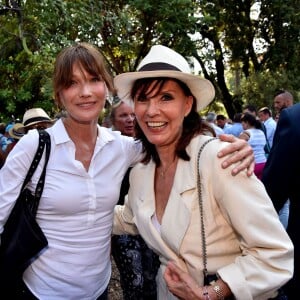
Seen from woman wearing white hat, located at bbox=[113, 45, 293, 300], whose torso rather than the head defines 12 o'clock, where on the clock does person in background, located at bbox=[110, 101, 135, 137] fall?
The person in background is roughly at 4 o'clock from the woman wearing white hat.

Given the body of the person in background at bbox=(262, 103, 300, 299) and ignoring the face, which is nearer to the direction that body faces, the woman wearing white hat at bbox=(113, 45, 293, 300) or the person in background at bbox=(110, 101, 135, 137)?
the person in background

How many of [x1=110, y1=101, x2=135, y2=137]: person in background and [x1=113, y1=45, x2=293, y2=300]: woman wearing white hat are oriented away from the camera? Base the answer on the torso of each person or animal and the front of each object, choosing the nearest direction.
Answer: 0

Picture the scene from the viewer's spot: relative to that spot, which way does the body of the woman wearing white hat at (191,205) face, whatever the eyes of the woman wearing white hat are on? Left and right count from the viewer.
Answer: facing the viewer and to the left of the viewer

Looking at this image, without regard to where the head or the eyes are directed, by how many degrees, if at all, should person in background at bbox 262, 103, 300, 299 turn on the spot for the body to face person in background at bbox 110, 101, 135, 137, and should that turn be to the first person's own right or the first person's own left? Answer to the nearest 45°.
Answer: approximately 45° to the first person's own left

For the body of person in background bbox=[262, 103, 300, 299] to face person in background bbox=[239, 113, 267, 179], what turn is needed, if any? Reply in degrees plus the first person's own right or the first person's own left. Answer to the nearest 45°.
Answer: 0° — they already face them
